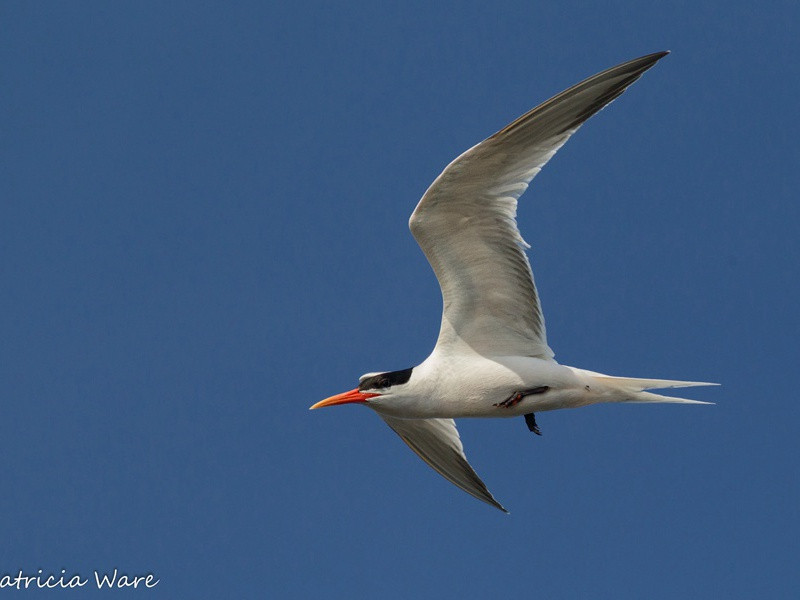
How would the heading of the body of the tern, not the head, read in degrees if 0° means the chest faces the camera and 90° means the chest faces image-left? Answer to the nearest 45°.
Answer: approximately 90°
